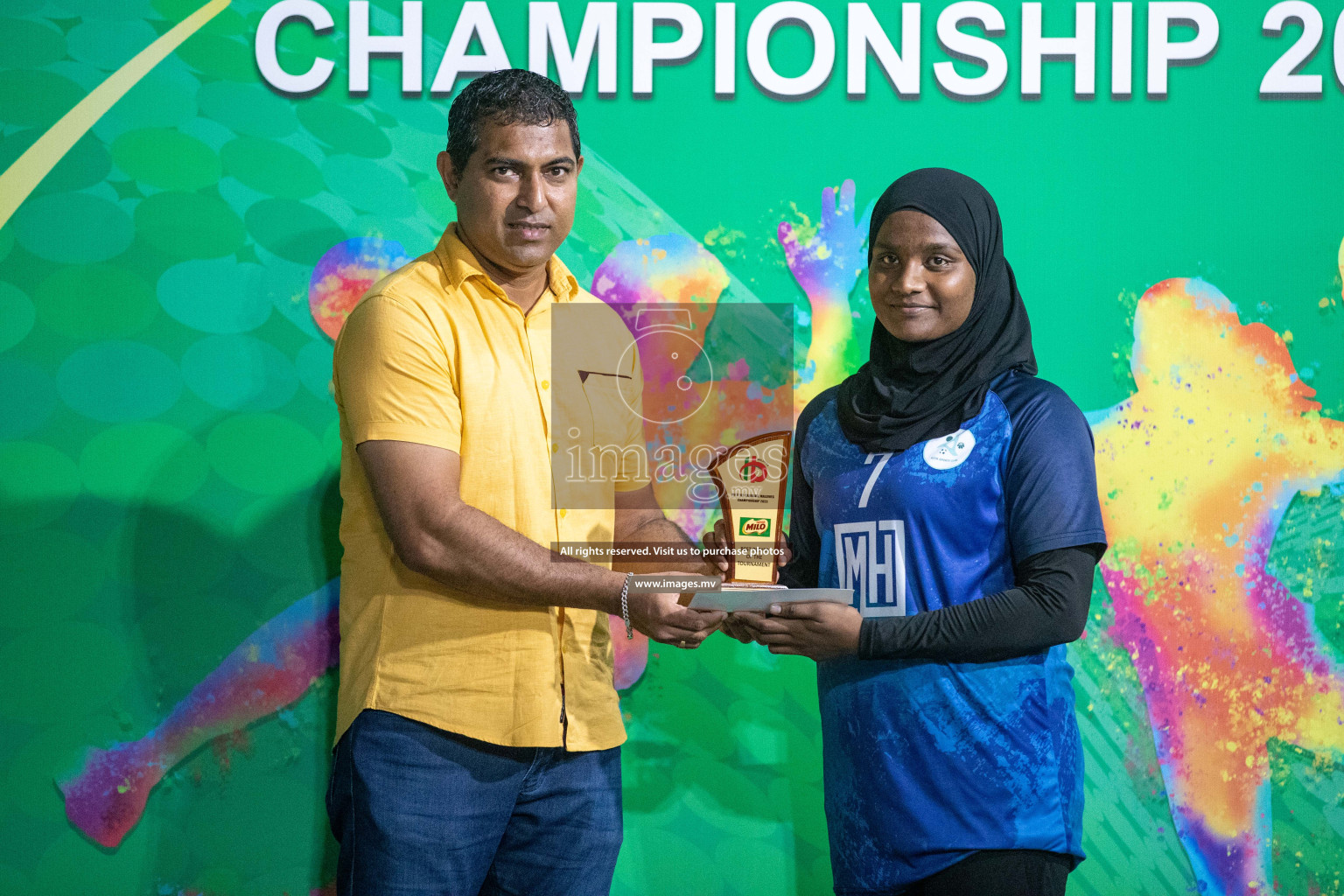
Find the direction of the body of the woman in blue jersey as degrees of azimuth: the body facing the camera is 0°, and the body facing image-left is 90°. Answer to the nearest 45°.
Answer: approximately 45°

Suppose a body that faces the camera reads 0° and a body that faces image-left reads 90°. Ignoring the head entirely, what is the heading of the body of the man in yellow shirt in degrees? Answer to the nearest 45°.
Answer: approximately 315°
